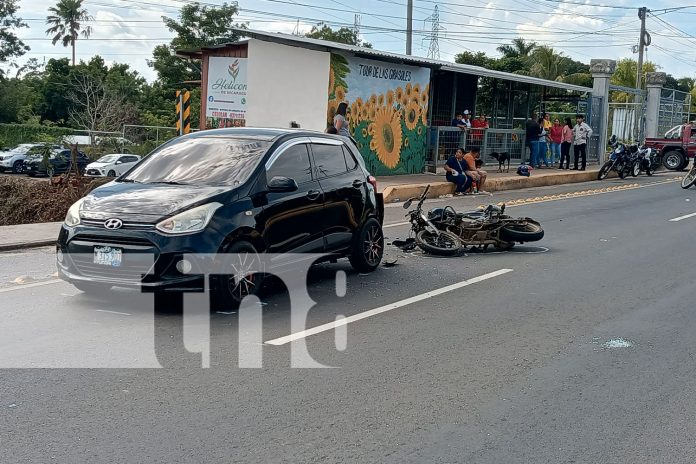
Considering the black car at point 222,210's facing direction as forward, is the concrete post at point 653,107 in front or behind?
behind

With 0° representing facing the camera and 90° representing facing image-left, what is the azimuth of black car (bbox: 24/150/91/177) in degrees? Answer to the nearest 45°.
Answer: approximately 45°

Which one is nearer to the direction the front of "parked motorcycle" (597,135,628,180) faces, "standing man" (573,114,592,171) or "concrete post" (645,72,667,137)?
the standing man

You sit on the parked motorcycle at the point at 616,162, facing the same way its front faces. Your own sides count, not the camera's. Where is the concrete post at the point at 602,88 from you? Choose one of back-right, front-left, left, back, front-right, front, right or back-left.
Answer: back-right

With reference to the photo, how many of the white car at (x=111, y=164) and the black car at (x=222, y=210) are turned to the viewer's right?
0

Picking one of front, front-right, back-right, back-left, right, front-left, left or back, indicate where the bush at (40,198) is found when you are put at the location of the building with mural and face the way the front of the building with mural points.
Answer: right

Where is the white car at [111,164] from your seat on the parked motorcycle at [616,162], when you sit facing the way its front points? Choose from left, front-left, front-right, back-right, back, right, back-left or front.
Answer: front-right

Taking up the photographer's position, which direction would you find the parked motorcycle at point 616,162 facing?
facing the viewer and to the left of the viewer

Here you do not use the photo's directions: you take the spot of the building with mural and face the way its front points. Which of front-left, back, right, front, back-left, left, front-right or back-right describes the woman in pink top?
left

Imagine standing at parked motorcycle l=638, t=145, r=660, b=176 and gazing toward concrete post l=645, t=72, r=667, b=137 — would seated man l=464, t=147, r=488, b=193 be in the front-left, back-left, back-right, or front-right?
back-left

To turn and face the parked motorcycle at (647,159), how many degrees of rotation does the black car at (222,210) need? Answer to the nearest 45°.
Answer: approximately 180°

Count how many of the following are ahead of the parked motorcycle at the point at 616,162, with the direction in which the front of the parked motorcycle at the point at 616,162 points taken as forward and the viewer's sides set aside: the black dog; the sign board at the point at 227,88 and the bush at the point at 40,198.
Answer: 3

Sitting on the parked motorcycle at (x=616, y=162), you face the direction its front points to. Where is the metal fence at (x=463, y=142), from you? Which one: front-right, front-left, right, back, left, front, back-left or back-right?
front
